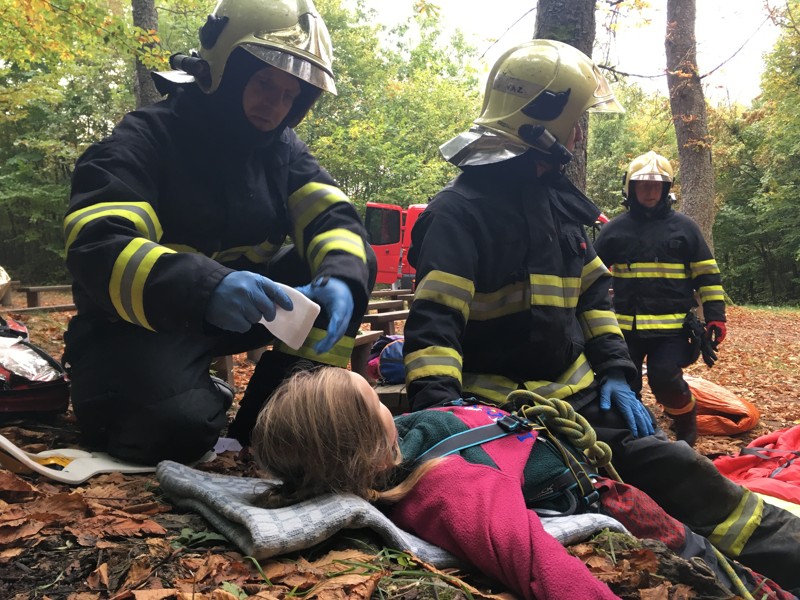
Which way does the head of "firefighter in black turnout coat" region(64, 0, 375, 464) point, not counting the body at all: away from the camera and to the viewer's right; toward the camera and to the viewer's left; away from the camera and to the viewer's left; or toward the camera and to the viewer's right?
toward the camera and to the viewer's right

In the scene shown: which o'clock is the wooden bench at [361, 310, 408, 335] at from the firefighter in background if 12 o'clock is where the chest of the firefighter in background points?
The wooden bench is roughly at 3 o'clock from the firefighter in background.

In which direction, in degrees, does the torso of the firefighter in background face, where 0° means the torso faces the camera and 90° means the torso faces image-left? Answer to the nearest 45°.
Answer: approximately 0°

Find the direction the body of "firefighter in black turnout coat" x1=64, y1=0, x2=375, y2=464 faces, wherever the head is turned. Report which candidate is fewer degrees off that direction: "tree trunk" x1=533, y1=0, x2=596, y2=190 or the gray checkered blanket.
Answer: the gray checkered blanket

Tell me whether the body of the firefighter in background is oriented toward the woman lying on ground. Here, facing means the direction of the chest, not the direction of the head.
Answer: yes

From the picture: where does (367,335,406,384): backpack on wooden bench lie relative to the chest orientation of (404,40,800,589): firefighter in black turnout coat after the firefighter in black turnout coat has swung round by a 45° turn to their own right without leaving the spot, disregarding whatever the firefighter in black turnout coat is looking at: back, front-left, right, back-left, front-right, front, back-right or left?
back-right

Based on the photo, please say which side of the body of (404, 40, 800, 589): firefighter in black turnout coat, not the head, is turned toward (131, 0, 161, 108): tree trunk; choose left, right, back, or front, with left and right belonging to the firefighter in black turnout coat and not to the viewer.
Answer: back

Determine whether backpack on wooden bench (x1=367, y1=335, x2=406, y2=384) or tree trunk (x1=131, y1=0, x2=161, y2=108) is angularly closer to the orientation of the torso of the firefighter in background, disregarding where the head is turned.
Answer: the backpack on wooden bench

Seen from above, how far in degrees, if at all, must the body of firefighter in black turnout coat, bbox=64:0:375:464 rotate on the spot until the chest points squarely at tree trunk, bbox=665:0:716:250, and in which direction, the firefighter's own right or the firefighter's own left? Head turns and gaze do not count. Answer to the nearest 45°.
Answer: approximately 90° to the firefighter's own left

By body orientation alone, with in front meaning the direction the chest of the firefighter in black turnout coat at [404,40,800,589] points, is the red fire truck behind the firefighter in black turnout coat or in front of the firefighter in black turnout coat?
behind

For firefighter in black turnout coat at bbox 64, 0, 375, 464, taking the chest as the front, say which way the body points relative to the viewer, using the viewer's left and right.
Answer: facing the viewer and to the right of the viewer
